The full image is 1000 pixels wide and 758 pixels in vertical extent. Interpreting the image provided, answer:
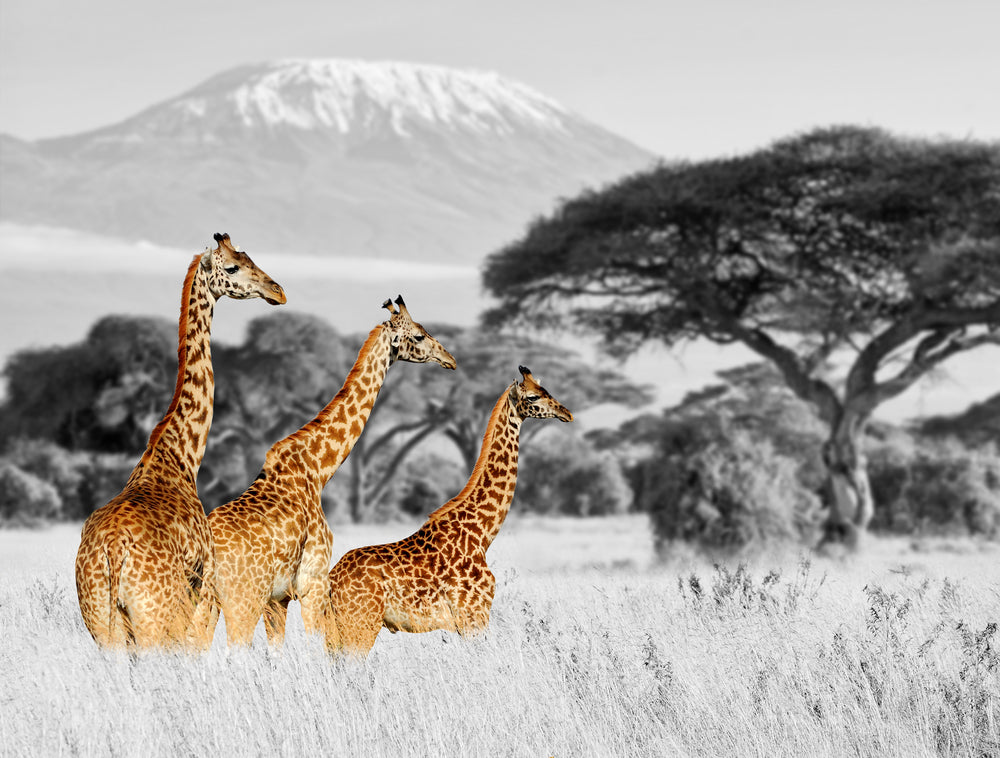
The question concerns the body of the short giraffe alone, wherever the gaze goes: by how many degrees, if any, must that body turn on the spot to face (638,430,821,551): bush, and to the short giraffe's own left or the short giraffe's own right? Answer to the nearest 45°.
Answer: approximately 90° to the short giraffe's own left

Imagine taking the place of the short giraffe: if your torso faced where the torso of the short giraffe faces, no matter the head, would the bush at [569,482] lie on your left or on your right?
on your left

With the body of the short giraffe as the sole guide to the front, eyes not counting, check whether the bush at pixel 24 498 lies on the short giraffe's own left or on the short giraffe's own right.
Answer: on the short giraffe's own left

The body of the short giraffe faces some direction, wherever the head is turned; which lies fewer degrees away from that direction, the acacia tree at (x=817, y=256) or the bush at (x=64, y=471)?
the acacia tree

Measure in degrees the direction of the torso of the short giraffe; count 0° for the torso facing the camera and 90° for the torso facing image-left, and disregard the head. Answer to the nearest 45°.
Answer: approximately 270°

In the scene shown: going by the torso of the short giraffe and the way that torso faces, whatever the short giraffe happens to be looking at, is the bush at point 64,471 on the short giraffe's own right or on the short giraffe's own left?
on the short giraffe's own left
